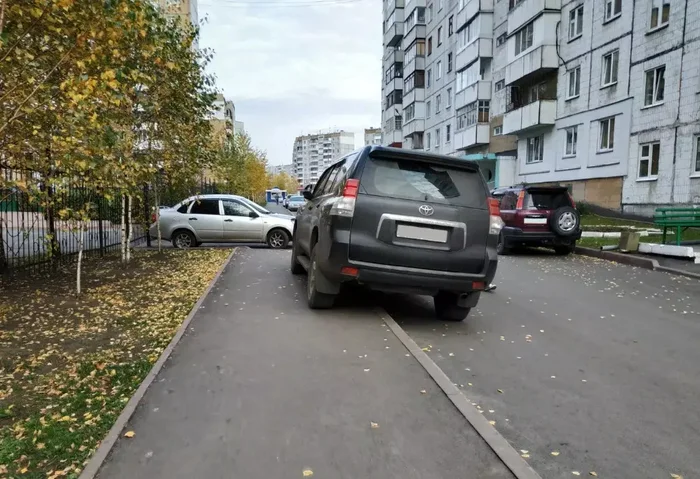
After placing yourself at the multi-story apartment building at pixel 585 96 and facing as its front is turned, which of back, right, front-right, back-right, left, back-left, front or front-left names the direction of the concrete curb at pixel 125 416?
front-left

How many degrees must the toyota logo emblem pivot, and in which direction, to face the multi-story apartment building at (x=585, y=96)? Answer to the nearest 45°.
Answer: approximately 180°

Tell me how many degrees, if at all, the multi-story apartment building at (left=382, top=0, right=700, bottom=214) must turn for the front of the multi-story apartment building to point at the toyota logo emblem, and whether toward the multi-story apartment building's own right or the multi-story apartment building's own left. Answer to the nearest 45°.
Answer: approximately 45° to the multi-story apartment building's own left

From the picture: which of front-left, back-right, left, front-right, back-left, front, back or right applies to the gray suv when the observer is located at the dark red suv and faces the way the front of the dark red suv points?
back-left

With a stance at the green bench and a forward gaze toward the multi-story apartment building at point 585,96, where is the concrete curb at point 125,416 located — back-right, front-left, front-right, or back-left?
back-left

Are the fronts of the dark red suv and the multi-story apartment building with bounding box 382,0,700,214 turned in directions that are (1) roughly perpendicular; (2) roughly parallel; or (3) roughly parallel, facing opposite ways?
roughly perpendicular

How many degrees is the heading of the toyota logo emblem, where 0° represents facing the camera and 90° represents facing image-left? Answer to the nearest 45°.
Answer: approximately 0°

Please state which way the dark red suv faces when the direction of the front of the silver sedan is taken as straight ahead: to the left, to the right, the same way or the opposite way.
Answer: to the left

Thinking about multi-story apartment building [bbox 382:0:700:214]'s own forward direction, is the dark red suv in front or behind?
in front

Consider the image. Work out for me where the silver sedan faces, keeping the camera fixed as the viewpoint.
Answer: facing to the right of the viewer

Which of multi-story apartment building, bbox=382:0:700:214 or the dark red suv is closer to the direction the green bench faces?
the dark red suv

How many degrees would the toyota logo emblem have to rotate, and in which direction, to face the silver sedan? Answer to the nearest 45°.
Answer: approximately 135° to its right
